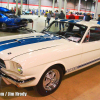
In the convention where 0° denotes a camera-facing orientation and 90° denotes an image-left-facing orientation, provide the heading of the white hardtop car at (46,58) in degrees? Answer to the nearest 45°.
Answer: approximately 45°
